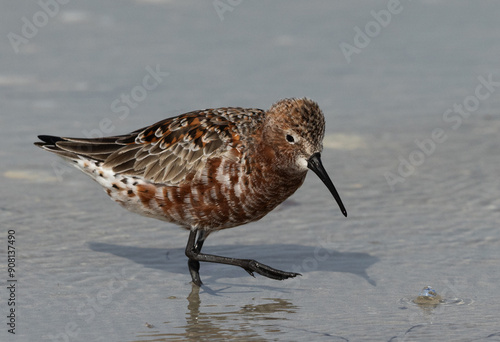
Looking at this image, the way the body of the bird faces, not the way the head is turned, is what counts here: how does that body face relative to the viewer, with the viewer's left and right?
facing to the right of the viewer
